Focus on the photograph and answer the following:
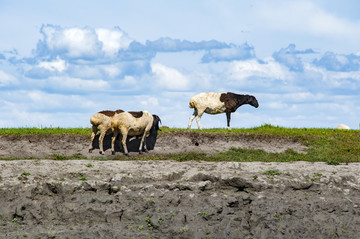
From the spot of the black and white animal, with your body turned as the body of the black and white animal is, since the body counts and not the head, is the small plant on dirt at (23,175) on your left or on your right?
on your right

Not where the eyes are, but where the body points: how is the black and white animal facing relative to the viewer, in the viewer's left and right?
facing to the right of the viewer

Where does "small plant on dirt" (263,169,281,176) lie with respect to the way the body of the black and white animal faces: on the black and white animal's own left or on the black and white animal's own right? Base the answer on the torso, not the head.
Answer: on the black and white animal's own right

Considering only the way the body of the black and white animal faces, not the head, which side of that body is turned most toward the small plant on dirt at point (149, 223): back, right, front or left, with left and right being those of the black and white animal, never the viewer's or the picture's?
right

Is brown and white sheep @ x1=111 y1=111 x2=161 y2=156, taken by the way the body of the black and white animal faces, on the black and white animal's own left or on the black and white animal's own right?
on the black and white animal's own right

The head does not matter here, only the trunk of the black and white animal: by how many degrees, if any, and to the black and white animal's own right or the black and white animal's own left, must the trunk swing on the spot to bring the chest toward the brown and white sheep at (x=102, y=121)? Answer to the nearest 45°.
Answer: approximately 135° to the black and white animal's own right
